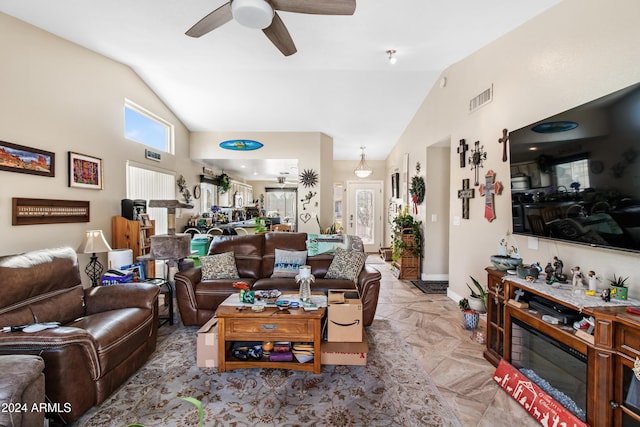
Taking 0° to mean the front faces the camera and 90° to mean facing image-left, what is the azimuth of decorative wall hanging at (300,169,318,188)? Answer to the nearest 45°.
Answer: approximately 0°

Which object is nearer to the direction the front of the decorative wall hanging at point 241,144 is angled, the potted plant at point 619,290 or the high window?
the potted plant

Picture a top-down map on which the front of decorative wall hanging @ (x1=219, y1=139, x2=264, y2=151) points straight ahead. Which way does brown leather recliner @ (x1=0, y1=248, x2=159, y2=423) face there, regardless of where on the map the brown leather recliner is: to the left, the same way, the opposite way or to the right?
to the left

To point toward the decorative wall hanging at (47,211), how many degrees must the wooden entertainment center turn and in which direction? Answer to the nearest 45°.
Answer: approximately 45° to its right

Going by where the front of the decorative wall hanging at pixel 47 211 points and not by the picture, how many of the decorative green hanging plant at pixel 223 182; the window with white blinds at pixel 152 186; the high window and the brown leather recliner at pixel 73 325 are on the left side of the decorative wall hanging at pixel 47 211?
3

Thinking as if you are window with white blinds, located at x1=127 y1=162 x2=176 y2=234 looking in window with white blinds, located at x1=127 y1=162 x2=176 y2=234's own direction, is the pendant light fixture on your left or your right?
on your left

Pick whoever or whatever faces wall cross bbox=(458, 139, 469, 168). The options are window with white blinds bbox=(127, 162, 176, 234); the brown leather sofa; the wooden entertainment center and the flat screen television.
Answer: the window with white blinds
